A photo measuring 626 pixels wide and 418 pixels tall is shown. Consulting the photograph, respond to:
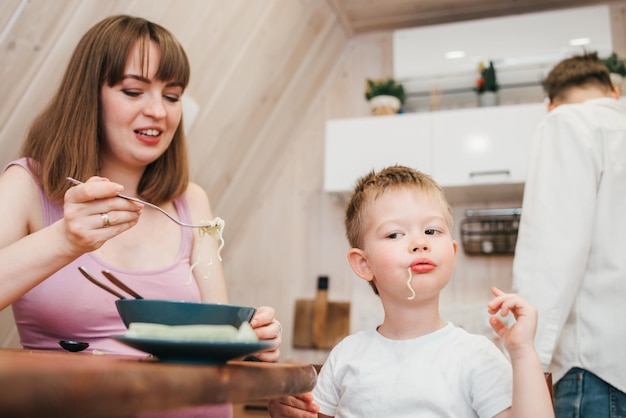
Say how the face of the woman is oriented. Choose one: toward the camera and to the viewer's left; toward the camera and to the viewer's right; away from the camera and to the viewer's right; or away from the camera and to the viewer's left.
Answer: toward the camera and to the viewer's right

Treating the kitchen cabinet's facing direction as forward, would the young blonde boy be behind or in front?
in front

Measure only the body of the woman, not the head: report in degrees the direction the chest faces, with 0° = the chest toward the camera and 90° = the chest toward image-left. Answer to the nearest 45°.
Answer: approximately 315°

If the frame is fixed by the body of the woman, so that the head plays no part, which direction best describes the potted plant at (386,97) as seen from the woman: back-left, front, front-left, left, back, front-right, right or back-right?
left

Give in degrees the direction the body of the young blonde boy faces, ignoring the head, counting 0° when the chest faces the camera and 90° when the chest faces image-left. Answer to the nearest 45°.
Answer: approximately 0°

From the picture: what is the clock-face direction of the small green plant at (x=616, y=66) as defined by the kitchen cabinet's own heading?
The small green plant is roughly at 9 o'clock from the kitchen cabinet.

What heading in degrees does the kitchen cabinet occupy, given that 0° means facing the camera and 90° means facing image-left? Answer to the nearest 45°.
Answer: approximately 0°

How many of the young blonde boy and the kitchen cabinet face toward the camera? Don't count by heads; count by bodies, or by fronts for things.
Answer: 2

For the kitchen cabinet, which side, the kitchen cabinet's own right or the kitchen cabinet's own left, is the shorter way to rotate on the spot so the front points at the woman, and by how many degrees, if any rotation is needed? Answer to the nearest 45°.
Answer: approximately 45° to the kitchen cabinet's own right

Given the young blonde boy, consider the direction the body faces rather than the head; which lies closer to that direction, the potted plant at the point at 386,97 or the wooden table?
the wooden table

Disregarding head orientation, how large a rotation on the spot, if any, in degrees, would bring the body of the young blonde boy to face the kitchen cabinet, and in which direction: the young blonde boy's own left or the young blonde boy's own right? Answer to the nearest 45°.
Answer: approximately 180°
